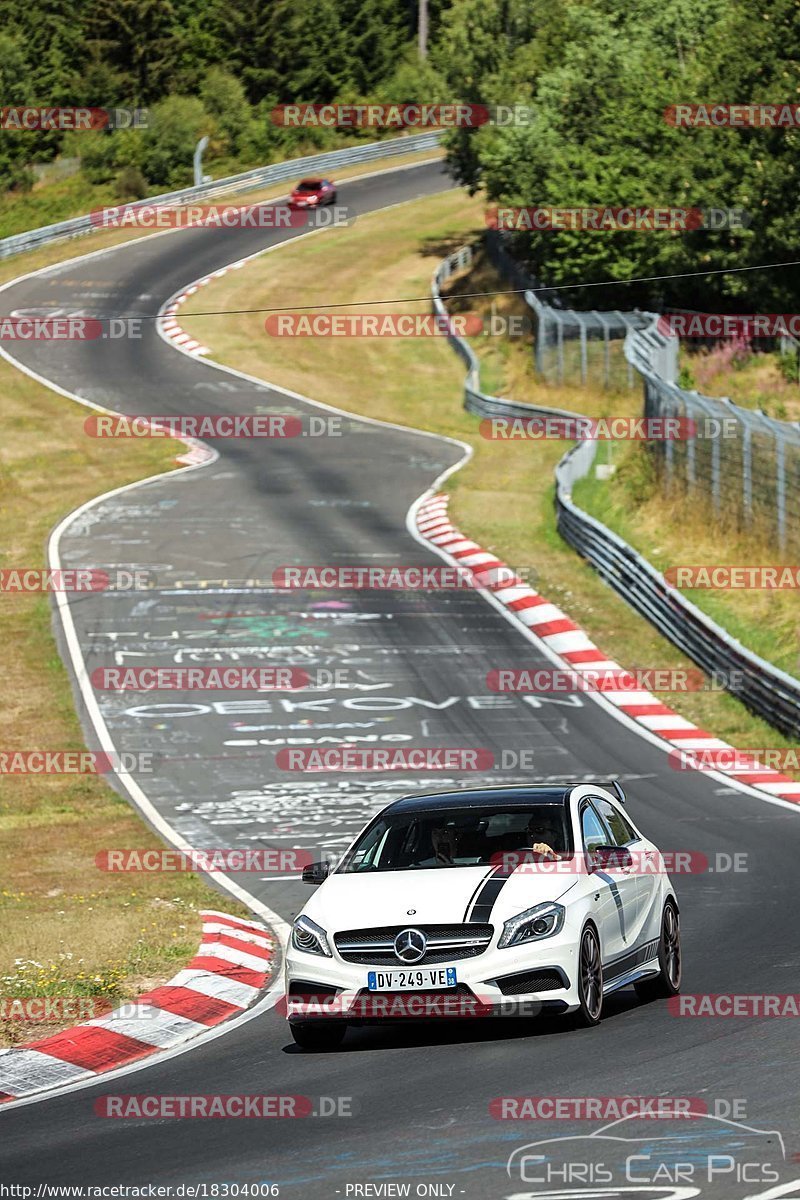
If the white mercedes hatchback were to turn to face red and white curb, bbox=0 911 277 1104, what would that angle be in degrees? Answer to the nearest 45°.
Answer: approximately 90° to its right

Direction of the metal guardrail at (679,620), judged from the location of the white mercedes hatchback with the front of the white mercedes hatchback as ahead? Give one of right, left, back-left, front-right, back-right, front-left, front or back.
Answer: back-right

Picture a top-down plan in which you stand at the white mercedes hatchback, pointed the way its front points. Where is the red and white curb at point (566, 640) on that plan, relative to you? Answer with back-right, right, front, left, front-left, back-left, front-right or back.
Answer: back-right

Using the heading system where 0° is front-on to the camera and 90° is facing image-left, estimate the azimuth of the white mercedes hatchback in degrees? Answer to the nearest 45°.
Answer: approximately 45°

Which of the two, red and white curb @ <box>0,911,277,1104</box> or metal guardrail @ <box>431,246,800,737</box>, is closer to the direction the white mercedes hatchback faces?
the red and white curb
